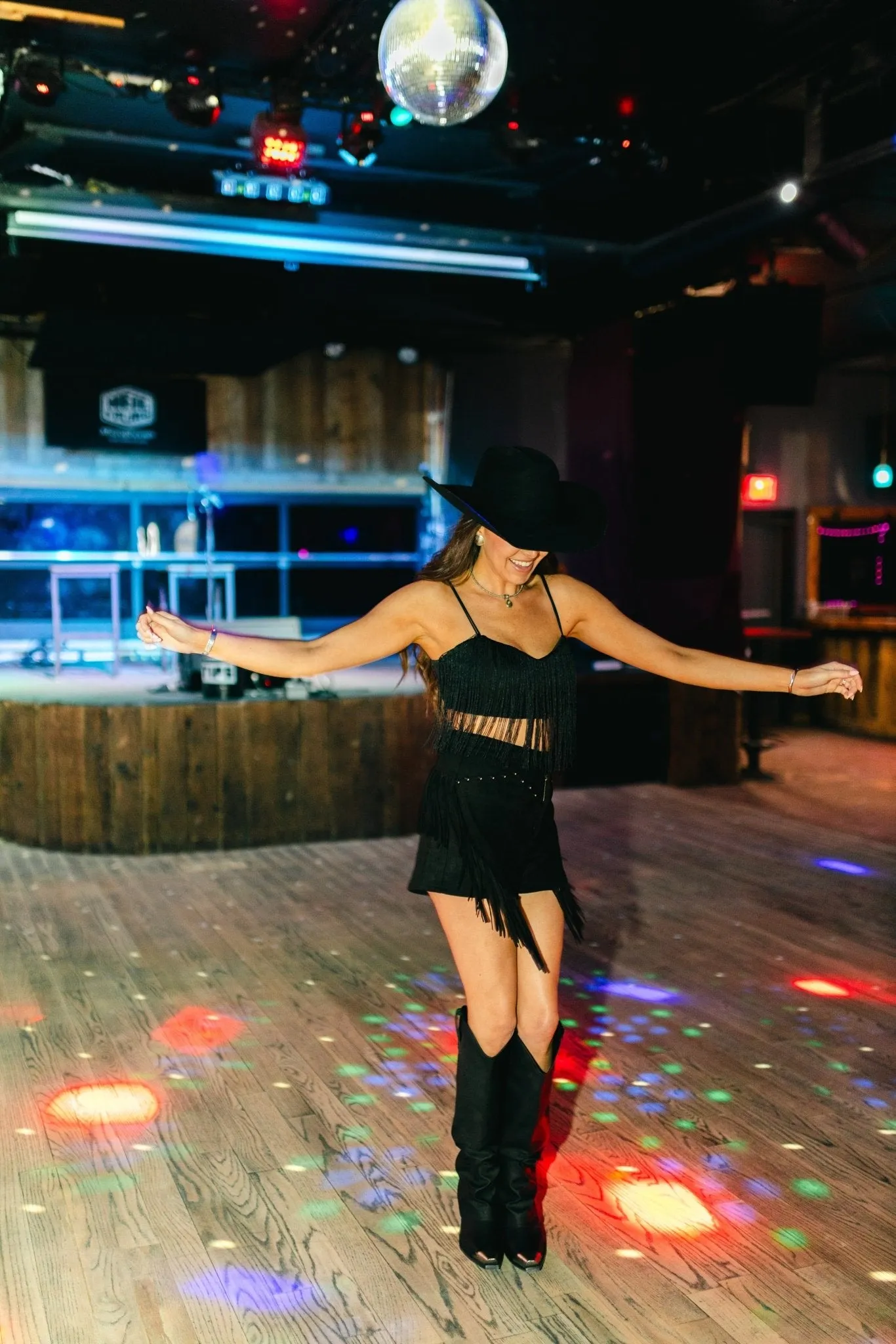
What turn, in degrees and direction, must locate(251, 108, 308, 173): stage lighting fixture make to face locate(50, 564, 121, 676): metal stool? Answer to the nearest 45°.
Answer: approximately 135° to its right

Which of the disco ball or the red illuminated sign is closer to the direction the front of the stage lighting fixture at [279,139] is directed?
the disco ball

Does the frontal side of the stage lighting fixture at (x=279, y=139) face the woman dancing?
yes

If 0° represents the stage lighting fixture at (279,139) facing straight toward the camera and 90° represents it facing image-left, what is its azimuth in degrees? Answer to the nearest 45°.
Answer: approximately 0°

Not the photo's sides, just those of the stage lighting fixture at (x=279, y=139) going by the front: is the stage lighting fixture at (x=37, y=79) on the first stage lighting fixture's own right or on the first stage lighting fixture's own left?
on the first stage lighting fixture's own right

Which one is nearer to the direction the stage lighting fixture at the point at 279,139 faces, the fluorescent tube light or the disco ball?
the disco ball

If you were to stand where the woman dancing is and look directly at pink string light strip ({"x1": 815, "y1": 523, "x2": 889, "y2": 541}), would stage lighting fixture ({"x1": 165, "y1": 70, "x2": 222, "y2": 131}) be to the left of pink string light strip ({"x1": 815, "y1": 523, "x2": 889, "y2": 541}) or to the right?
left
